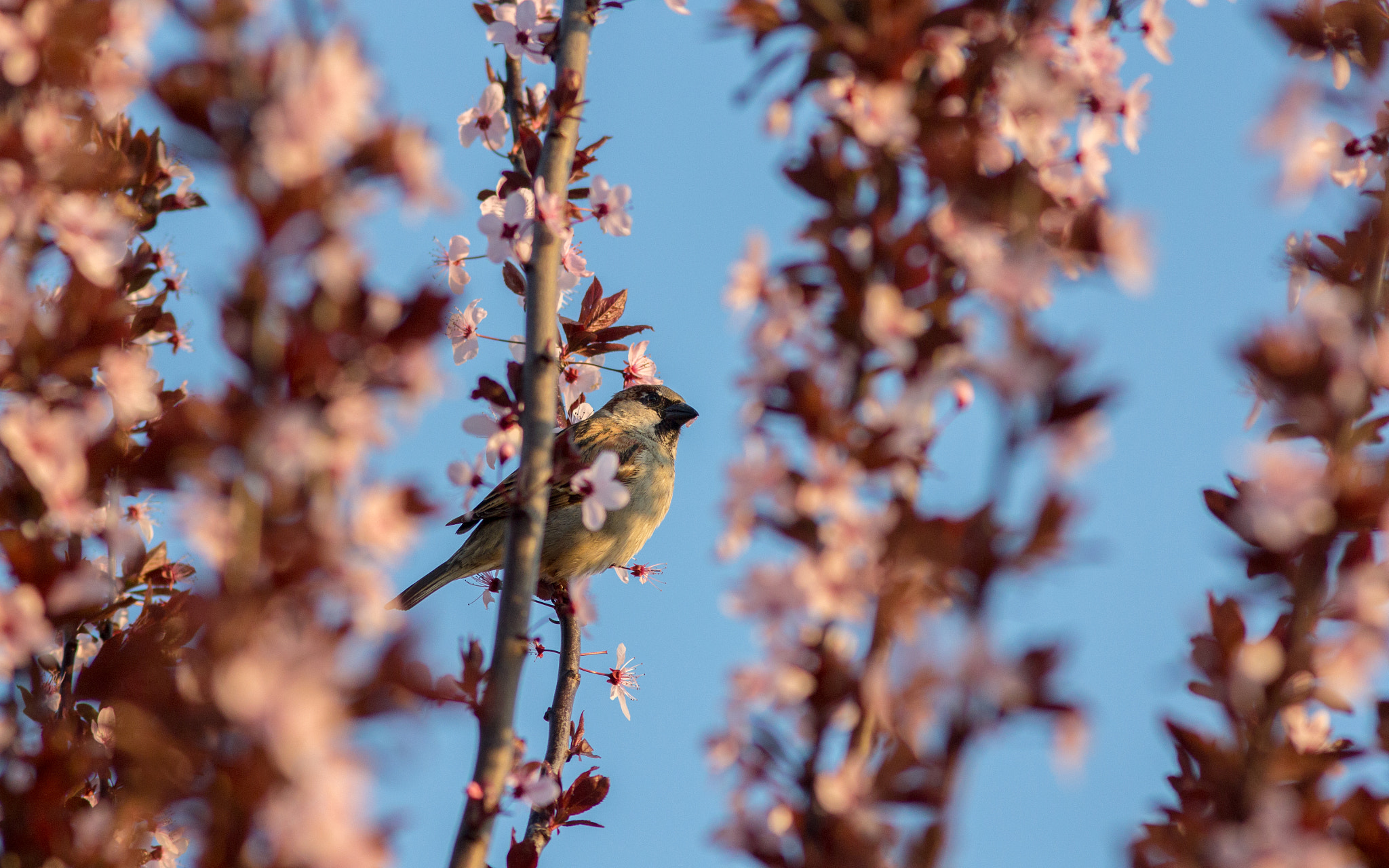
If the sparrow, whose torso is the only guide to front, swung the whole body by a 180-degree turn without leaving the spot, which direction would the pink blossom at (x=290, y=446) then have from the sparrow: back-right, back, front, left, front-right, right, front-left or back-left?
left

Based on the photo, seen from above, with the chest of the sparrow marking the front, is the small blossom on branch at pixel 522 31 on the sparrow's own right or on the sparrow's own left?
on the sparrow's own right

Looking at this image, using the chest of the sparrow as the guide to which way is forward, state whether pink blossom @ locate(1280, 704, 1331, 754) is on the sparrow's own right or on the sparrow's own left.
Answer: on the sparrow's own right

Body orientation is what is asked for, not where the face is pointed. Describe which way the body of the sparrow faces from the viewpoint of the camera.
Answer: to the viewer's right
